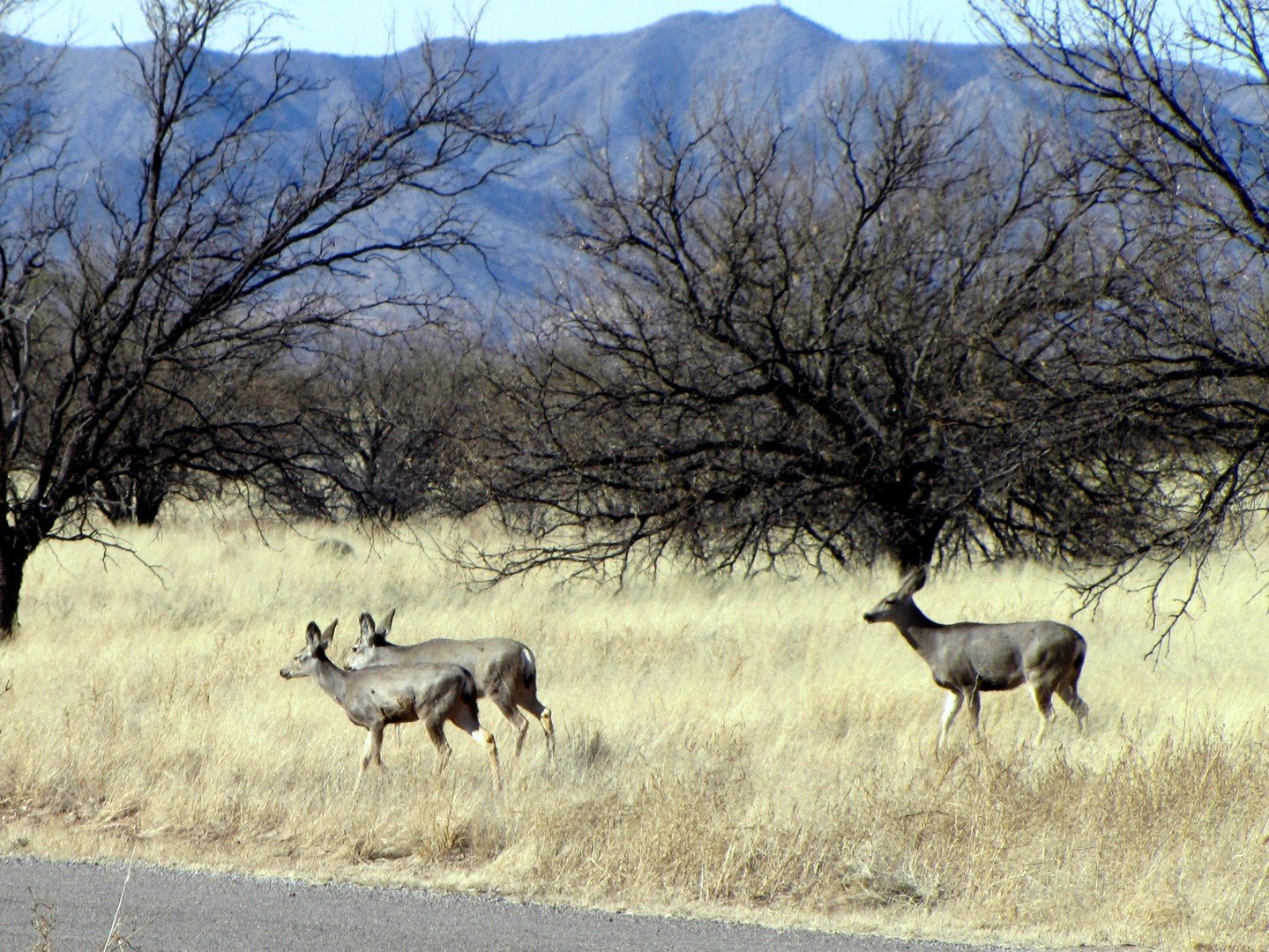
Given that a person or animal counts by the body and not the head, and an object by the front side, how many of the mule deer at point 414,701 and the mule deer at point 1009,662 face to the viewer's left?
2

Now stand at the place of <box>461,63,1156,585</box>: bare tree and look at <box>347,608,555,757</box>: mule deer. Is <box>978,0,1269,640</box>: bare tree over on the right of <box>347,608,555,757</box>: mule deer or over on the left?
left

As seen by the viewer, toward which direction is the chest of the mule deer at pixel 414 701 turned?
to the viewer's left

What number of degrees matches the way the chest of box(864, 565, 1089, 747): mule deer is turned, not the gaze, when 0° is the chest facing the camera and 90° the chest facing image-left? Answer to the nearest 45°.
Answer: approximately 90°

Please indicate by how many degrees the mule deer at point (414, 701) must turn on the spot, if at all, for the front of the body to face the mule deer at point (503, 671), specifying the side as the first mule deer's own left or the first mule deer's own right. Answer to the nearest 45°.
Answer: approximately 135° to the first mule deer's own right

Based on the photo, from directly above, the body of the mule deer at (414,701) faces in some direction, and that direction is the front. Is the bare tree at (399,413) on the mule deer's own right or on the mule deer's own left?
on the mule deer's own right

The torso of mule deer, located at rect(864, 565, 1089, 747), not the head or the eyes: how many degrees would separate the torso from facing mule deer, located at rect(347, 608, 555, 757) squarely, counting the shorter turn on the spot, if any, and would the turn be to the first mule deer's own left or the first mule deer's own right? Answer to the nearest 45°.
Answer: approximately 45° to the first mule deer's own left

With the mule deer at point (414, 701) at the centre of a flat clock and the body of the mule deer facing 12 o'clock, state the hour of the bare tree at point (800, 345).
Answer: The bare tree is roughly at 4 o'clock from the mule deer.

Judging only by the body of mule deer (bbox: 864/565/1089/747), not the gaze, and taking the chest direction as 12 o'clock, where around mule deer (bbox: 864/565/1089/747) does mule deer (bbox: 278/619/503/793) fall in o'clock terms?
mule deer (bbox: 278/619/503/793) is roughly at 11 o'clock from mule deer (bbox: 864/565/1089/747).

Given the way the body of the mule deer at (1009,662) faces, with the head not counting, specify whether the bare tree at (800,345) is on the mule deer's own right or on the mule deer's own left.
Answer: on the mule deer's own right

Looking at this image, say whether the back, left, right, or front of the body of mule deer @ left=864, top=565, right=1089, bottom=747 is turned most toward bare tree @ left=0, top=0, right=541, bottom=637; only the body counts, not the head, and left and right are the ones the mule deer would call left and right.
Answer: front
